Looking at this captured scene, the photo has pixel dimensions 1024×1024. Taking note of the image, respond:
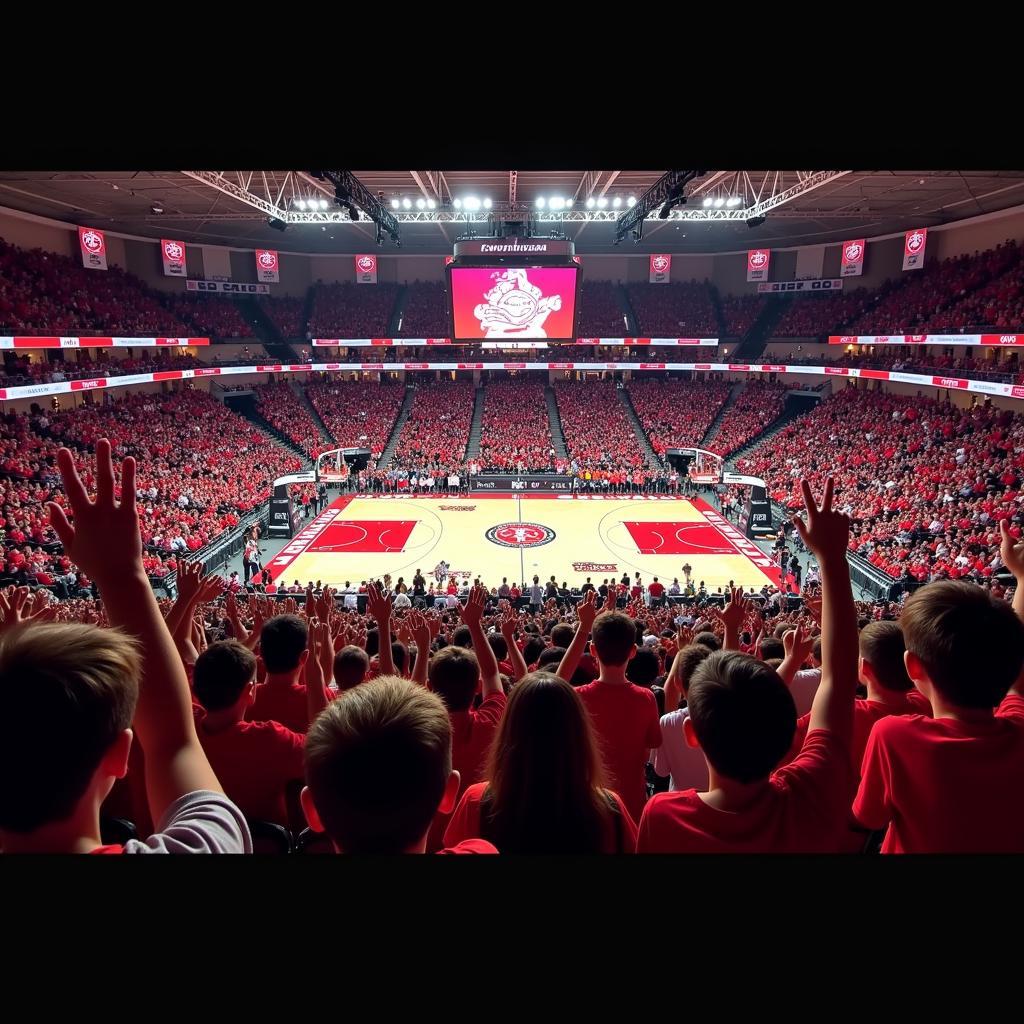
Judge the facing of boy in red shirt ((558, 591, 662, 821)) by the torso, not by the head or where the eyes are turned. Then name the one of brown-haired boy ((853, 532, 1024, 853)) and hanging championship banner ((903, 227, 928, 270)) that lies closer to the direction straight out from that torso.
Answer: the hanging championship banner

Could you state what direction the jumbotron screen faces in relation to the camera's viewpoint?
facing the viewer

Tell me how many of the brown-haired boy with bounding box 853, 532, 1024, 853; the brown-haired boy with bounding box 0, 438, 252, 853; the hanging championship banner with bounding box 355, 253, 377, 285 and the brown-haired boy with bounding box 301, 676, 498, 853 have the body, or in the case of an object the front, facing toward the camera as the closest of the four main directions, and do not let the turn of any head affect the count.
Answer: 1

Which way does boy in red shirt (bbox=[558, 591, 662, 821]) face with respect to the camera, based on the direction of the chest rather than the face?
away from the camera

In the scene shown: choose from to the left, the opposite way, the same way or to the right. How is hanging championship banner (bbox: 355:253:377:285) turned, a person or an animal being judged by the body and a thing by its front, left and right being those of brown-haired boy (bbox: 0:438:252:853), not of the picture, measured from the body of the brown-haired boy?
the opposite way

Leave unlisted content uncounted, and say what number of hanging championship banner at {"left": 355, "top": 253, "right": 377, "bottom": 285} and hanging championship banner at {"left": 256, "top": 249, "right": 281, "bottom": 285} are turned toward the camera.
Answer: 2

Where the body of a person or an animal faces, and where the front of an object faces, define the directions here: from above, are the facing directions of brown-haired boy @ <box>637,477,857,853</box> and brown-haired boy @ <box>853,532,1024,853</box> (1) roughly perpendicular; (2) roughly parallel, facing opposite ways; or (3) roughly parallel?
roughly parallel

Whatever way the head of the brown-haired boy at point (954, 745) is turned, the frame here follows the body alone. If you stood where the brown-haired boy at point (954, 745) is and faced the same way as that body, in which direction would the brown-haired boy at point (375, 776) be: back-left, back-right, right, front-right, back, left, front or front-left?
back-left

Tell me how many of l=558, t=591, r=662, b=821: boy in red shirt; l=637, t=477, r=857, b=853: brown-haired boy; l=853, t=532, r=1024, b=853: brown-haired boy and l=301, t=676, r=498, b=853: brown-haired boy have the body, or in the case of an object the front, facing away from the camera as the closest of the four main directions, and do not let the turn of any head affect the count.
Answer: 4

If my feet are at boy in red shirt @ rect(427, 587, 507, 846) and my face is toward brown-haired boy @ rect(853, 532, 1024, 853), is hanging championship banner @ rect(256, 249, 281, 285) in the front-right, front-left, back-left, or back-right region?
back-left

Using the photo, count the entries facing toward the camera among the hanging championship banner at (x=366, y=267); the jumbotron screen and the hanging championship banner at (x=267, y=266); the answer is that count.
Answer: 3

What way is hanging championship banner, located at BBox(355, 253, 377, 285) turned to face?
toward the camera

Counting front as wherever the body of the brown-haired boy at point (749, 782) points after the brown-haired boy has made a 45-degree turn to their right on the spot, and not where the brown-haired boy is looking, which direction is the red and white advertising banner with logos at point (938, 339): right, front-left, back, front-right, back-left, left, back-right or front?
front-left

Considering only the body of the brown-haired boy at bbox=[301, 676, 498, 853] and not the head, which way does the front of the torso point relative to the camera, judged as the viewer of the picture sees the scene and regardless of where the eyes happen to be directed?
away from the camera

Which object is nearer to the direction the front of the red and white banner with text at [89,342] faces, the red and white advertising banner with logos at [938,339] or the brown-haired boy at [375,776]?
the red and white advertising banner with logos

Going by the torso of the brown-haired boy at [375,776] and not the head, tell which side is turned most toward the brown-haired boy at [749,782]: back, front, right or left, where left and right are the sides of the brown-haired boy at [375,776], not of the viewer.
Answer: right

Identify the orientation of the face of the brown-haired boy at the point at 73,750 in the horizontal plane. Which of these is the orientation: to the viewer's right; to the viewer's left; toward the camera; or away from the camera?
away from the camera

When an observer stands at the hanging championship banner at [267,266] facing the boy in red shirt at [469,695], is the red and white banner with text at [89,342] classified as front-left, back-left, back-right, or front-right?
front-right

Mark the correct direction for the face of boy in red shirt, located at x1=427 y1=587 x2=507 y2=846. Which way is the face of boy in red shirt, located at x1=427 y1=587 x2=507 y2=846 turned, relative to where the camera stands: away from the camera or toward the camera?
away from the camera

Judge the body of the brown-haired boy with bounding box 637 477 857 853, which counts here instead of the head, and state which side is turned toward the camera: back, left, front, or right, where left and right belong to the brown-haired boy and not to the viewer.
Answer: back

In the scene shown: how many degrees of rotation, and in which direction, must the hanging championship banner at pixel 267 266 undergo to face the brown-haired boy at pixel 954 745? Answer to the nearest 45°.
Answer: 0° — it already faces them

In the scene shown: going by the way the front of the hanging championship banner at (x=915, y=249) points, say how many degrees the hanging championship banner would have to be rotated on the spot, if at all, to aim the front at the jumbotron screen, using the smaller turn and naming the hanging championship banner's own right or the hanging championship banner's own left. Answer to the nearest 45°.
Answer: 0° — it already faces it
